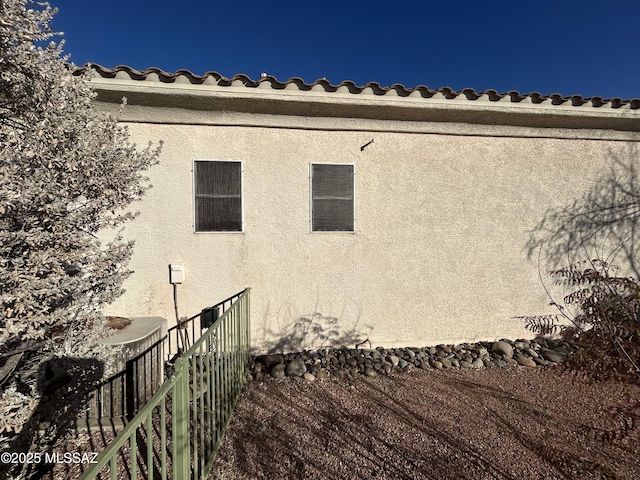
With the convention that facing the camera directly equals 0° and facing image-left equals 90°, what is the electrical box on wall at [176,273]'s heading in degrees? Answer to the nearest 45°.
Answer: approximately 0°

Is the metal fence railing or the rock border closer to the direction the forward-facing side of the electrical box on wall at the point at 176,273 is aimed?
the metal fence railing

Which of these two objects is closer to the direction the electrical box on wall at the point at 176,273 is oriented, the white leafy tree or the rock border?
the white leafy tree

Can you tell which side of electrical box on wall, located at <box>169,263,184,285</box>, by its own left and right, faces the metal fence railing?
front

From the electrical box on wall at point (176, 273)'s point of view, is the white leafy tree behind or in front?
in front

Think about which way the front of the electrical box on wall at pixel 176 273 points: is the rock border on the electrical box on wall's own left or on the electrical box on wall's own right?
on the electrical box on wall's own left
